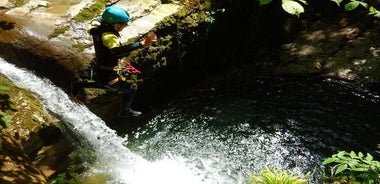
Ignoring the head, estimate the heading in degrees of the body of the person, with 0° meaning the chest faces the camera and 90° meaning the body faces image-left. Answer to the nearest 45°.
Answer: approximately 270°

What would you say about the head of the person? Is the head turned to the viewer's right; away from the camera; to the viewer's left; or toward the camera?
to the viewer's right
